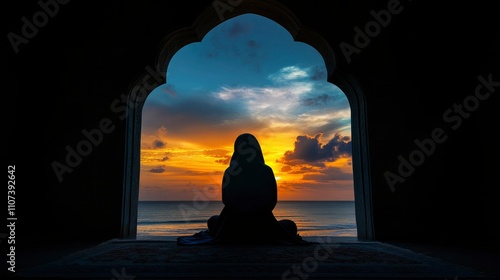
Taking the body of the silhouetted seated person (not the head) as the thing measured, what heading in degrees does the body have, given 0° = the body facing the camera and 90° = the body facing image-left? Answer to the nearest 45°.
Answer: approximately 180°
